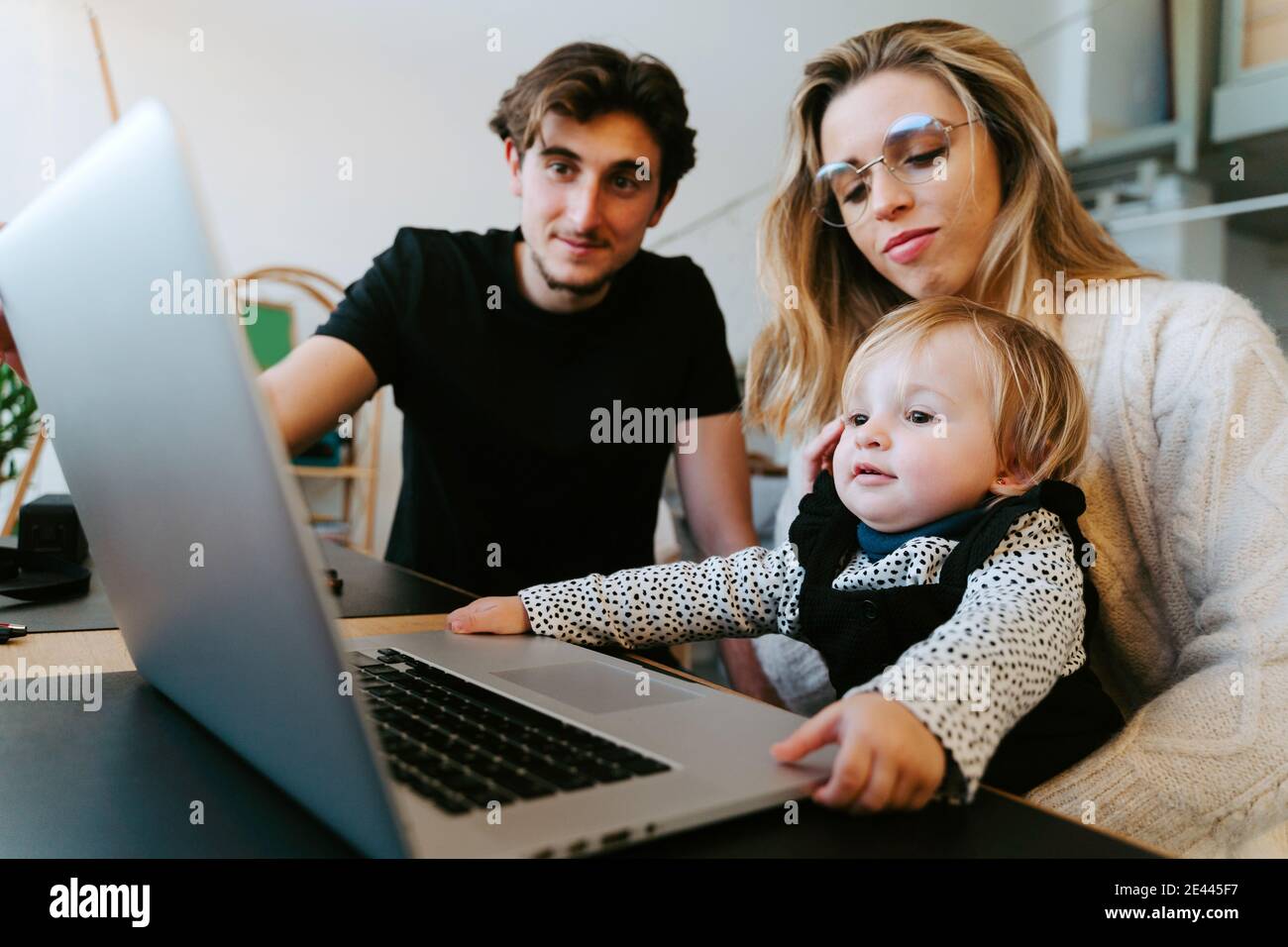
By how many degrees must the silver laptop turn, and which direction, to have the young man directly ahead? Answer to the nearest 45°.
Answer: approximately 45° to its left

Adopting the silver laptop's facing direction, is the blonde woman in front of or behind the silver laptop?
in front

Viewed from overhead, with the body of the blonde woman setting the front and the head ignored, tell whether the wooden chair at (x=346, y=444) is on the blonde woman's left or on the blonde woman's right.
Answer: on the blonde woman's right

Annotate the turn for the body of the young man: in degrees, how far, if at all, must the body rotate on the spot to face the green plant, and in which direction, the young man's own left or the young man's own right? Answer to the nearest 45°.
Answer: approximately 135° to the young man's own right

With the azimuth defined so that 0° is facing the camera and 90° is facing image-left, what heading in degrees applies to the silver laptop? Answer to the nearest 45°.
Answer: approximately 225°

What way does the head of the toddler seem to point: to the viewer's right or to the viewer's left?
to the viewer's left

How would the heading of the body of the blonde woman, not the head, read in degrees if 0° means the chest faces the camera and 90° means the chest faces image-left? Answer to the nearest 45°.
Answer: approximately 45°

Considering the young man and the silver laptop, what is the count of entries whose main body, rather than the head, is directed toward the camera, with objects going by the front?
1
